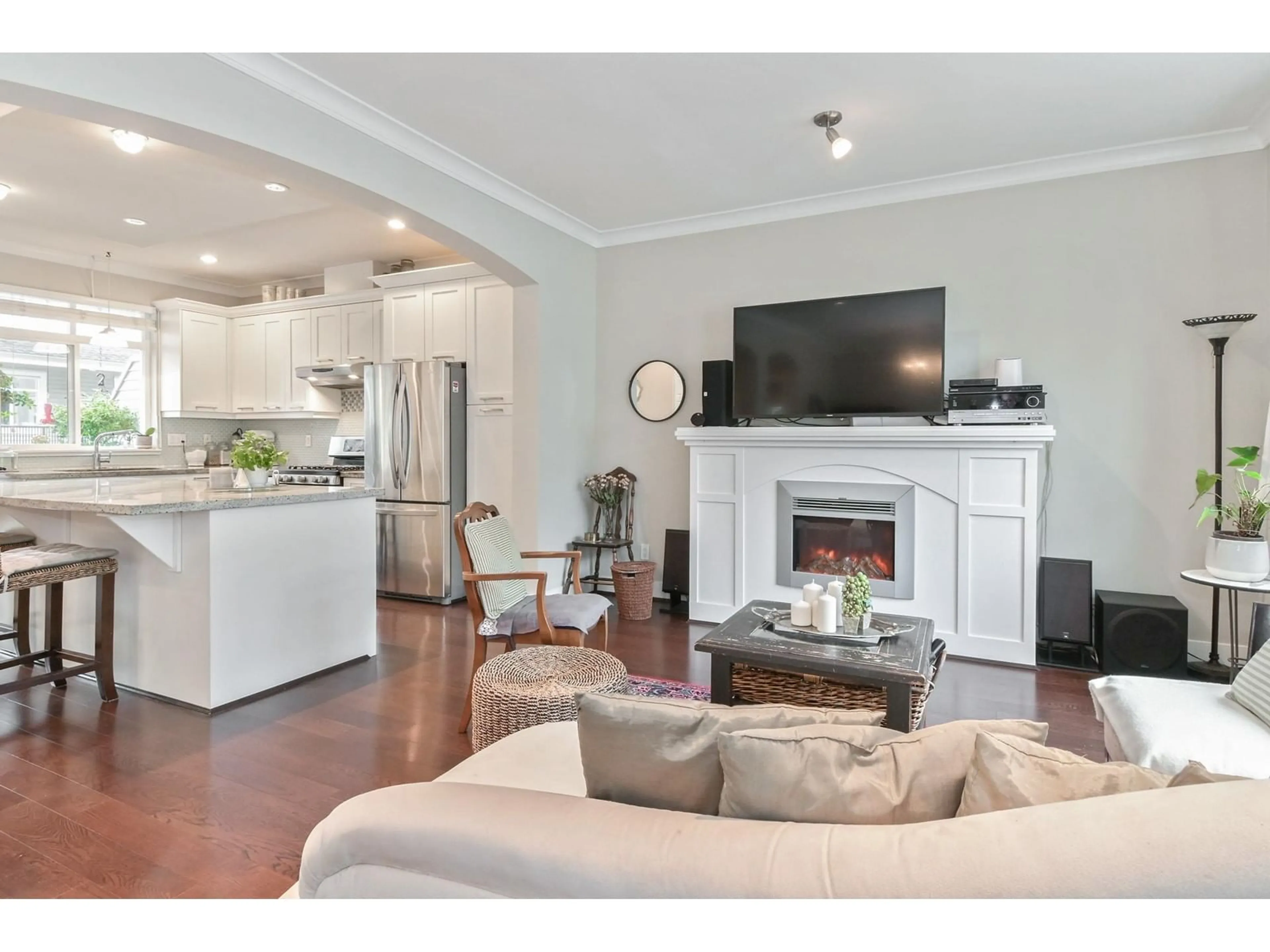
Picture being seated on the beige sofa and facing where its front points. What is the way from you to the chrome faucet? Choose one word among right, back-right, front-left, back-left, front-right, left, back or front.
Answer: front-left

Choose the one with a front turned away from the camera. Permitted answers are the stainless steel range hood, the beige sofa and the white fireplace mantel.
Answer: the beige sofa

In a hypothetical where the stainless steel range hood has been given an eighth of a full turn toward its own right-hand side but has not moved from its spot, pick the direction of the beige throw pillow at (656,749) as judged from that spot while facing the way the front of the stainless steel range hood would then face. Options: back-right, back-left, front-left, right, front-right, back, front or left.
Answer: left

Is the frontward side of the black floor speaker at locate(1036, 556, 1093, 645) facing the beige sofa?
yes

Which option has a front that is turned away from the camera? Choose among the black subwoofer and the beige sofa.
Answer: the beige sofa

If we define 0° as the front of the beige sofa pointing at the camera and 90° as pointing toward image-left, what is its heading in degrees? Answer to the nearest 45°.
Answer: approximately 180°

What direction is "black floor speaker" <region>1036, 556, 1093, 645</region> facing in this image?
toward the camera

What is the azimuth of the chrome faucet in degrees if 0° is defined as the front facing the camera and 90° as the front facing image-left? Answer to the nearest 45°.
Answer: approximately 270°

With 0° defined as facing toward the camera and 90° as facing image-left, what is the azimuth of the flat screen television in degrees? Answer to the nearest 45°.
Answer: approximately 0°

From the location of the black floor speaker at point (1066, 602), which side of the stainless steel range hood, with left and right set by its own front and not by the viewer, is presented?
left

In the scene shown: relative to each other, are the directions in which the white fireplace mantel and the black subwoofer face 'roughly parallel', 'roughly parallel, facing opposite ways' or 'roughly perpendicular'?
roughly parallel

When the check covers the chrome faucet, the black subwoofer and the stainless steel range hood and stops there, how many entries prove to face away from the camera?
0

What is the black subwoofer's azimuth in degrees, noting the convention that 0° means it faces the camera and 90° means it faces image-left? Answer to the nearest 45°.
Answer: approximately 0°

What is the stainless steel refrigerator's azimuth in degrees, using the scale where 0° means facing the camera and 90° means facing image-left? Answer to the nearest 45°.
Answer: approximately 45°

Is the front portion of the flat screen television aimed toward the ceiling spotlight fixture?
yes

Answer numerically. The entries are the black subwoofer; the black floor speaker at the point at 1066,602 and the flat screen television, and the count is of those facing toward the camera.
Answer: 3
